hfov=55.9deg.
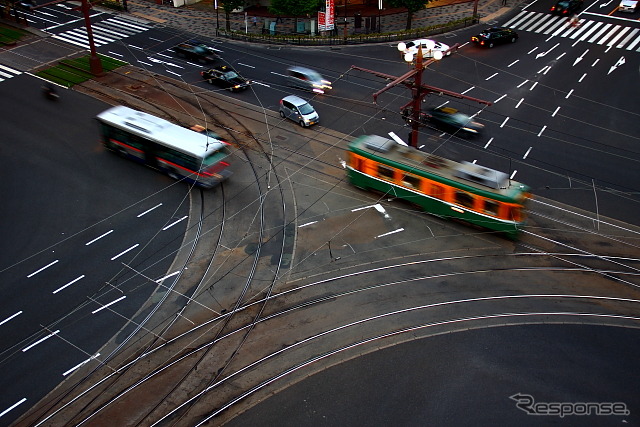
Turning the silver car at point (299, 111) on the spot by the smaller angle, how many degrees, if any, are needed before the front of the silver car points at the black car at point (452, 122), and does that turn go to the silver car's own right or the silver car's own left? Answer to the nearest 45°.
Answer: approximately 45° to the silver car's own left

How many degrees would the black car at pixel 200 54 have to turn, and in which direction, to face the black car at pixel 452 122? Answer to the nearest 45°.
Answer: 0° — it already faces it

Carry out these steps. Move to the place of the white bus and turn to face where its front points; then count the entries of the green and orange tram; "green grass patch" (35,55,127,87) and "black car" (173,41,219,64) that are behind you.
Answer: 1

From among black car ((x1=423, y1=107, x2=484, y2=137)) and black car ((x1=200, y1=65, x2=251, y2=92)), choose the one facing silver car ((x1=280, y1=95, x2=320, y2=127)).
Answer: black car ((x1=200, y1=65, x2=251, y2=92))

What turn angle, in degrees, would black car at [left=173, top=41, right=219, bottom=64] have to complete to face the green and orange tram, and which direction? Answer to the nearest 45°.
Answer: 0° — it already faces it

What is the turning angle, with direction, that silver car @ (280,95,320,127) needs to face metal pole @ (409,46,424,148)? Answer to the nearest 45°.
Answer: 0° — it already faces it

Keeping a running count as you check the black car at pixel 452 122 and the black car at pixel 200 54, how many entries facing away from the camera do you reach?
0

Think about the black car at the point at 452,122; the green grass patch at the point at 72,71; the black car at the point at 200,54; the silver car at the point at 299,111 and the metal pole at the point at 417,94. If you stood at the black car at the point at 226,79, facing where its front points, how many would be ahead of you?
3

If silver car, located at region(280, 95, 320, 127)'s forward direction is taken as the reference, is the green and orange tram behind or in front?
in front

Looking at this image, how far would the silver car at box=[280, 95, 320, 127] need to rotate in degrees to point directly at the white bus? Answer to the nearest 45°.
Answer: approximately 90° to its right

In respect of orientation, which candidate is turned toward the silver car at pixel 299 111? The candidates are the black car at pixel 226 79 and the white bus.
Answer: the black car

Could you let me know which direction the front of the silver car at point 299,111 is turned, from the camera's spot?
facing the viewer and to the right of the viewer
